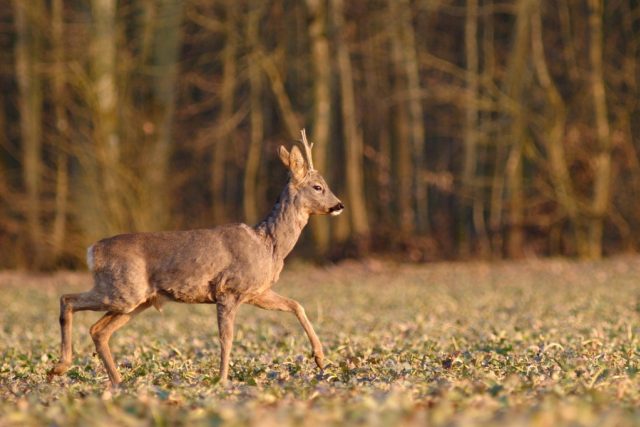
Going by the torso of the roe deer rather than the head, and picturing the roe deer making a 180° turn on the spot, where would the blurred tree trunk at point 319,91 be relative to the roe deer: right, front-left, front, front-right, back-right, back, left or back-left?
right

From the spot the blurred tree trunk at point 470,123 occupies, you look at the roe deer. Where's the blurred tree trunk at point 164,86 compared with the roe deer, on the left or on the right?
right

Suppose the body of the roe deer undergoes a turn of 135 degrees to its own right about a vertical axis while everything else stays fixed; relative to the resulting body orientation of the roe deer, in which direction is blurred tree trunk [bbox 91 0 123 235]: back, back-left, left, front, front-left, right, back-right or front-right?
back-right

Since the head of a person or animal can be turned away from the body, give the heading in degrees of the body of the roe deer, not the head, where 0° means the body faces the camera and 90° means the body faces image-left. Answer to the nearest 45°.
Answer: approximately 270°

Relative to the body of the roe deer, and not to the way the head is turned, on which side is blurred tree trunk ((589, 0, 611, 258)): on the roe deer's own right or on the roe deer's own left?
on the roe deer's own left

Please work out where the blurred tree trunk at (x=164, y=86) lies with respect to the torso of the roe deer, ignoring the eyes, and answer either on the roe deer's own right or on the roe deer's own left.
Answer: on the roe deer's own left

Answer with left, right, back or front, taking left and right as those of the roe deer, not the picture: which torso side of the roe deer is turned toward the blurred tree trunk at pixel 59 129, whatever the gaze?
left

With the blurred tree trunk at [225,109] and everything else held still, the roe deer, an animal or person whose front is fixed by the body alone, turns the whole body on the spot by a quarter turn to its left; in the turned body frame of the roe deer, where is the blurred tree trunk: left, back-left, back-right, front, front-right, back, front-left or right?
front

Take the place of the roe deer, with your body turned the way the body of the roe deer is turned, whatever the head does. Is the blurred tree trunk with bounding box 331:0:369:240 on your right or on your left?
on your left

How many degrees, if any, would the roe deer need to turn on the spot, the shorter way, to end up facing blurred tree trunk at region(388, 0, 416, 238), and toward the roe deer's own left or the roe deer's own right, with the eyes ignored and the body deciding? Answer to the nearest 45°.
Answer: approximately 90° to the roe deer's own left

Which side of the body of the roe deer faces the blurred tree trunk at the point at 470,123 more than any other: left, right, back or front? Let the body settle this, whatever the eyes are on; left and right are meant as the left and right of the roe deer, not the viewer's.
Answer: left

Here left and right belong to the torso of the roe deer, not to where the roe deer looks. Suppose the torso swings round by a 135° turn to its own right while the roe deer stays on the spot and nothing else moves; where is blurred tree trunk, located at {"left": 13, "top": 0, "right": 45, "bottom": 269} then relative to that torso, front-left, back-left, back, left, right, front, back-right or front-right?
back-right
